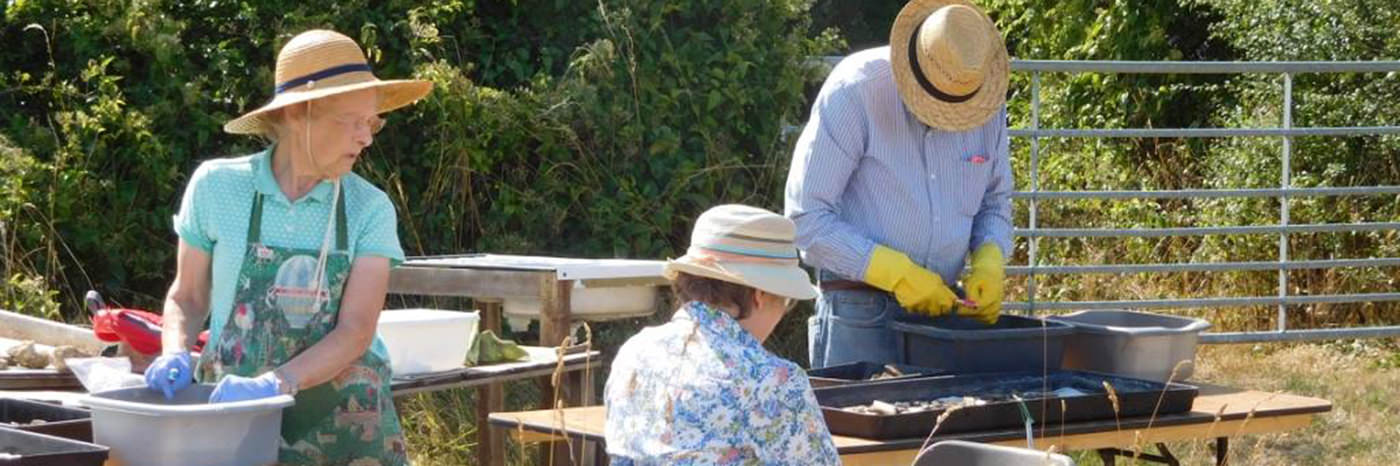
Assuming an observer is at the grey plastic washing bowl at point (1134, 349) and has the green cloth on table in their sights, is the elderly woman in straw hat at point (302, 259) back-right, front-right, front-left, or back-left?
front-left

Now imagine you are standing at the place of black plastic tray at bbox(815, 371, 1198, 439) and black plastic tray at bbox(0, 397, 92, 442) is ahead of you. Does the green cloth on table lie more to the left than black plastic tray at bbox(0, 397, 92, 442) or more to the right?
right

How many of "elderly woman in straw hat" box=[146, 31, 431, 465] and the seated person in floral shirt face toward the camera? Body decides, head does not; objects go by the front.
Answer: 1

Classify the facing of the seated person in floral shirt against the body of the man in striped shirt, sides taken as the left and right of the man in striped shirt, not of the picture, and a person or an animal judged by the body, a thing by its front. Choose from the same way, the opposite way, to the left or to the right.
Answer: to the left

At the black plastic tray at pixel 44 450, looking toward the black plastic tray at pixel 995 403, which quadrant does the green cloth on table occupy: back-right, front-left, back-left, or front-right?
front-left

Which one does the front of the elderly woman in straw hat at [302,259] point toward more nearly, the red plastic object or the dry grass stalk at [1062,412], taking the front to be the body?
the dry grass stalk

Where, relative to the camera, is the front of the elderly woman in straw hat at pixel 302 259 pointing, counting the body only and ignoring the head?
toward the camera

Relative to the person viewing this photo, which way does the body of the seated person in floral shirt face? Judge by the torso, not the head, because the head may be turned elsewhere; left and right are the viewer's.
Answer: facing away from the viewer and to the right of the viewer

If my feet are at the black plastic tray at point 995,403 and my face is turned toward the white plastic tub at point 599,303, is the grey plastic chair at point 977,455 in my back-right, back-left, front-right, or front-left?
back-left

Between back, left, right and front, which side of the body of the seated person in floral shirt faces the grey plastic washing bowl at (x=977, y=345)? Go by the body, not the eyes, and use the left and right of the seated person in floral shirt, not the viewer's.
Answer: front

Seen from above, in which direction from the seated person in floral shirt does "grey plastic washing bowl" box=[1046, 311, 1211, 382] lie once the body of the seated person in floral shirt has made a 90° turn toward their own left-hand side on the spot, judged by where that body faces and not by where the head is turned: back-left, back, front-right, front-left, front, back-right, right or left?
right

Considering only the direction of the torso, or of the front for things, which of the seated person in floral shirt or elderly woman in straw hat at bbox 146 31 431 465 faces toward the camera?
the elderly woman in straw hat
